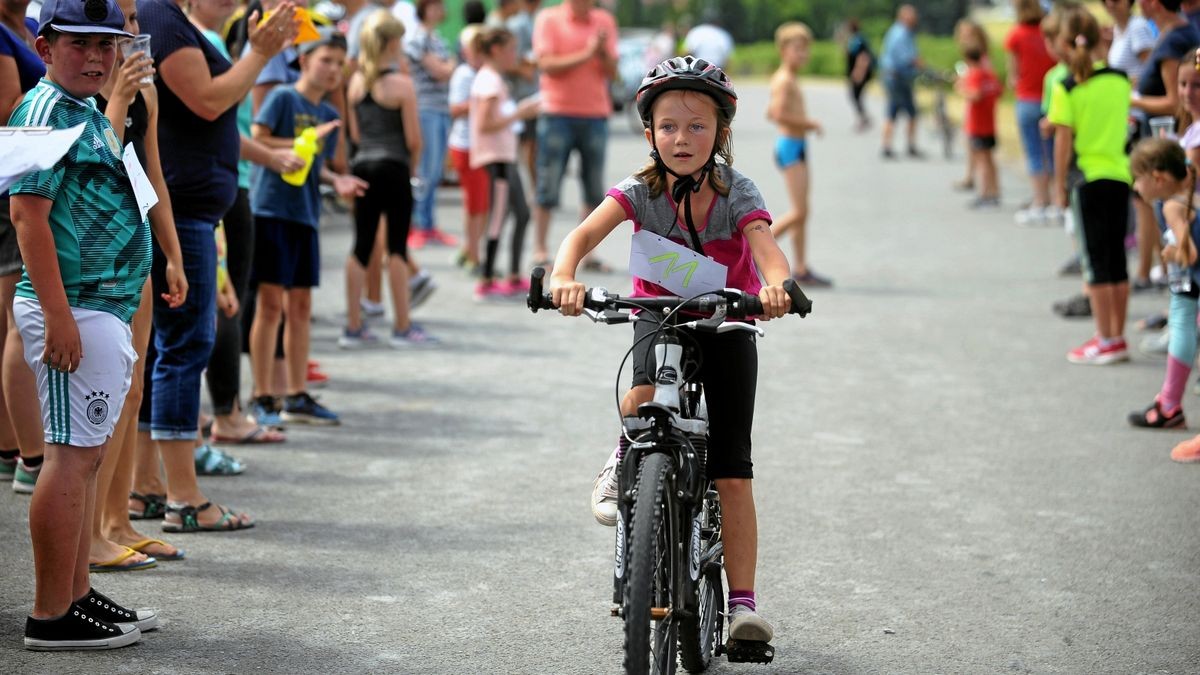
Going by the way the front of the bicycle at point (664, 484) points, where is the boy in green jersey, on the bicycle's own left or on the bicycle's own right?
on the bicycle's own right

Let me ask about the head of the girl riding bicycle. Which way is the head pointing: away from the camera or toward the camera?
toward the camera

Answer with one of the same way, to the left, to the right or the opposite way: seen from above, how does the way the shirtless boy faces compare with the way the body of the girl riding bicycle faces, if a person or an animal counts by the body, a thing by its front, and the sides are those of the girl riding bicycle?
to the left

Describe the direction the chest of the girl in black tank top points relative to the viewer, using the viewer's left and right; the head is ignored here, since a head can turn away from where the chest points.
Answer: facing away from the viewer and to the right of the viewer

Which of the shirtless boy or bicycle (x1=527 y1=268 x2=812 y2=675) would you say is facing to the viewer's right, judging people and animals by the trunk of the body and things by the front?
the shirtless boy

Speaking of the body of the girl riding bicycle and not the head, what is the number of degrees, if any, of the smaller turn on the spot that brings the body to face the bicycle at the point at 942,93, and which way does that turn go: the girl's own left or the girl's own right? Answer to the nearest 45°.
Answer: approximately 180°

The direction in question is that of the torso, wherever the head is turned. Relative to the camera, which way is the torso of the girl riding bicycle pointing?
toward the camera

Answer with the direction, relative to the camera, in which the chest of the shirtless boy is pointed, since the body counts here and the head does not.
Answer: to the viewer's right

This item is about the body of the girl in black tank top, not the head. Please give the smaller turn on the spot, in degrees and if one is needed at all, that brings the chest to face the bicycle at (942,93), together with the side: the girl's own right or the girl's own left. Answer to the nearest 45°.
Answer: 0° — they already face it

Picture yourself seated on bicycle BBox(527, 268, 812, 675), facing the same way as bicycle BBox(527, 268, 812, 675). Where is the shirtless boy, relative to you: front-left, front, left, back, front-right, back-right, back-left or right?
back

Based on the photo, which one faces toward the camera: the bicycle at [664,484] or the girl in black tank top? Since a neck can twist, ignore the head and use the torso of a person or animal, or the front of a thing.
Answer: the bicycle

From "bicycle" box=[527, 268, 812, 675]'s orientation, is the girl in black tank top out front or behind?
behind

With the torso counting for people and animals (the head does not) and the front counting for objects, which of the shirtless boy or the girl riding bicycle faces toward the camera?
the girl riding bicycle
